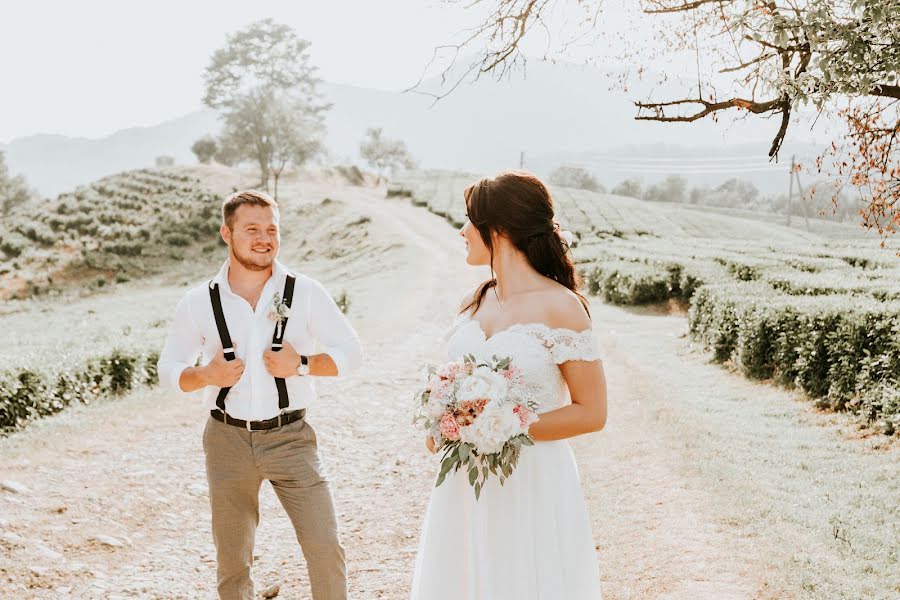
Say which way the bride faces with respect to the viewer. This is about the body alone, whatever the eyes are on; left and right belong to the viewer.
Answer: facing the viewer and to the left of the viewer

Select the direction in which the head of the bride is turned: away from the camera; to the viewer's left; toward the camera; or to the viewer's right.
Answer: to the viewer's left

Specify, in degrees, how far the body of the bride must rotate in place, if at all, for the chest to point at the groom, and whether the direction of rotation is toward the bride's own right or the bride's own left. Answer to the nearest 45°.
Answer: approximately 90° to the bride's own right

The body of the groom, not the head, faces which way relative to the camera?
toward the camera

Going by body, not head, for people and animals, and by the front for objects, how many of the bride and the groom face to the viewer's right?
0

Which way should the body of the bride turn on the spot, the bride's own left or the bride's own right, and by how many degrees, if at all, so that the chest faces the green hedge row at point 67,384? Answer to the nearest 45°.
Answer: approximately 90° to the bride's own right

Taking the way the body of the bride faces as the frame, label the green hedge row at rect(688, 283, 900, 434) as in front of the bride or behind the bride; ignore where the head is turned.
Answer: behind

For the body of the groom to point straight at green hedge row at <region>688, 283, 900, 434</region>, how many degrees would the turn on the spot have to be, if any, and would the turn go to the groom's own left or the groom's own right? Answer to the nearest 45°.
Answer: approximately 135° to the groom's own left

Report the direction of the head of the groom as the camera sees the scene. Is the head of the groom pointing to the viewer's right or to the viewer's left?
to the viewer's right

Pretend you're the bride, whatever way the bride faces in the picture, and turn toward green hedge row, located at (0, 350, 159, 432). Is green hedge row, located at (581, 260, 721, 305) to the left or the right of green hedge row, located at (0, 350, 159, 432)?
right

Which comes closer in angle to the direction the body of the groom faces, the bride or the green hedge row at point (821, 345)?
the bride

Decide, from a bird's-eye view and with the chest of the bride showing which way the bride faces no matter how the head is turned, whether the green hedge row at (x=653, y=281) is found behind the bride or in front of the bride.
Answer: behind

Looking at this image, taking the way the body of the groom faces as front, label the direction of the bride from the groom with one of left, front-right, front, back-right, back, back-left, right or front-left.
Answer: front-left

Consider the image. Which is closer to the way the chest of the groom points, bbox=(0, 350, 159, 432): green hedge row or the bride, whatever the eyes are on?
the bride

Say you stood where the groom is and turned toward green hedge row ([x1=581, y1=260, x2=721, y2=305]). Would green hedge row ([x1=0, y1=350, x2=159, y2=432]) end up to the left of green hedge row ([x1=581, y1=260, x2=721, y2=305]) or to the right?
left
